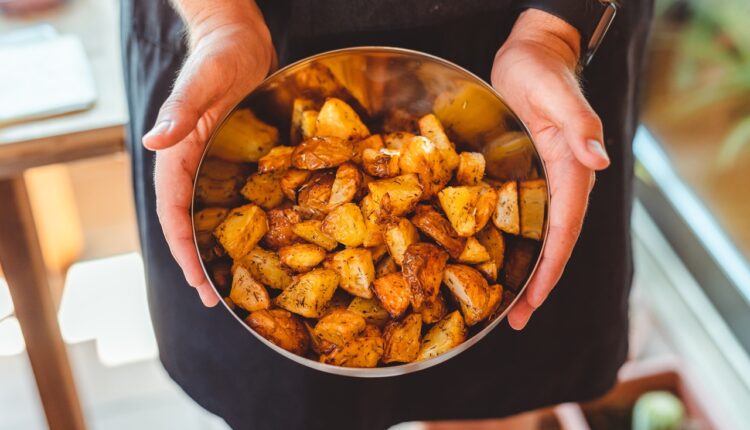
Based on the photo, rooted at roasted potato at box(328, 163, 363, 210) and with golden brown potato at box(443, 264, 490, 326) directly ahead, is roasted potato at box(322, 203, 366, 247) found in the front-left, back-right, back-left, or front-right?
front-right

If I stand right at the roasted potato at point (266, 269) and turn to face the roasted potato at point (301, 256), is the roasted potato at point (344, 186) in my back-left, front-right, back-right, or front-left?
front-left

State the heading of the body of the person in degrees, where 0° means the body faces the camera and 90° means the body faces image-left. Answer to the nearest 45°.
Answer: approximately 0°

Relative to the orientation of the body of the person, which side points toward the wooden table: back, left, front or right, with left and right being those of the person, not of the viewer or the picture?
right
